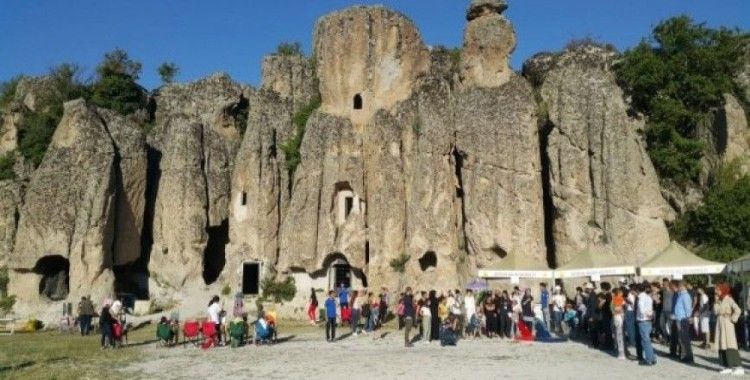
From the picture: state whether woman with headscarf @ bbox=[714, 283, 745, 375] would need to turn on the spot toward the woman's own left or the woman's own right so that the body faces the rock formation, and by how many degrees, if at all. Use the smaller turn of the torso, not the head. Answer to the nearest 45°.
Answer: approximately 90° to the woman's own right

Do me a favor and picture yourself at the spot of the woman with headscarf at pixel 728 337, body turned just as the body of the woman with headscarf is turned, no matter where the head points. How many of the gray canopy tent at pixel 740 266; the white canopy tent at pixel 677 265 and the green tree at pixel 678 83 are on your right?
3

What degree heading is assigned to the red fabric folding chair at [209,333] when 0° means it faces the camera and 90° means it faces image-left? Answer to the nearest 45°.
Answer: approximately 225°

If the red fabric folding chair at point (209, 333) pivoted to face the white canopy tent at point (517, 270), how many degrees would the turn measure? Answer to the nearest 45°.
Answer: approximately 45° to its right

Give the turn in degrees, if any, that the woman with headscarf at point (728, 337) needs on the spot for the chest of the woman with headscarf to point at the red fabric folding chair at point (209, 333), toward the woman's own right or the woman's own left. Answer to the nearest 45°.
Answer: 0° — they already face it

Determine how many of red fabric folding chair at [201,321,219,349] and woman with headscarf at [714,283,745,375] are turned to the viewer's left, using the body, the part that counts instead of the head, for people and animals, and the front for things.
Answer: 1

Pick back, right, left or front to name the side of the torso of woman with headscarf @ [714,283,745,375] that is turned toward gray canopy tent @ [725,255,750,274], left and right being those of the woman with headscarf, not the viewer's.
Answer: right

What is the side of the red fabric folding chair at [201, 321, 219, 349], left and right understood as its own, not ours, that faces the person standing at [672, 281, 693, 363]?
right

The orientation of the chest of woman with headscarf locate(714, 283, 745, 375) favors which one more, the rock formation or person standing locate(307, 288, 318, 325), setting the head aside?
the person standing

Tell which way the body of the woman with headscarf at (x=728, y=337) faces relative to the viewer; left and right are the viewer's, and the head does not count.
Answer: facing to the left of the viewer
